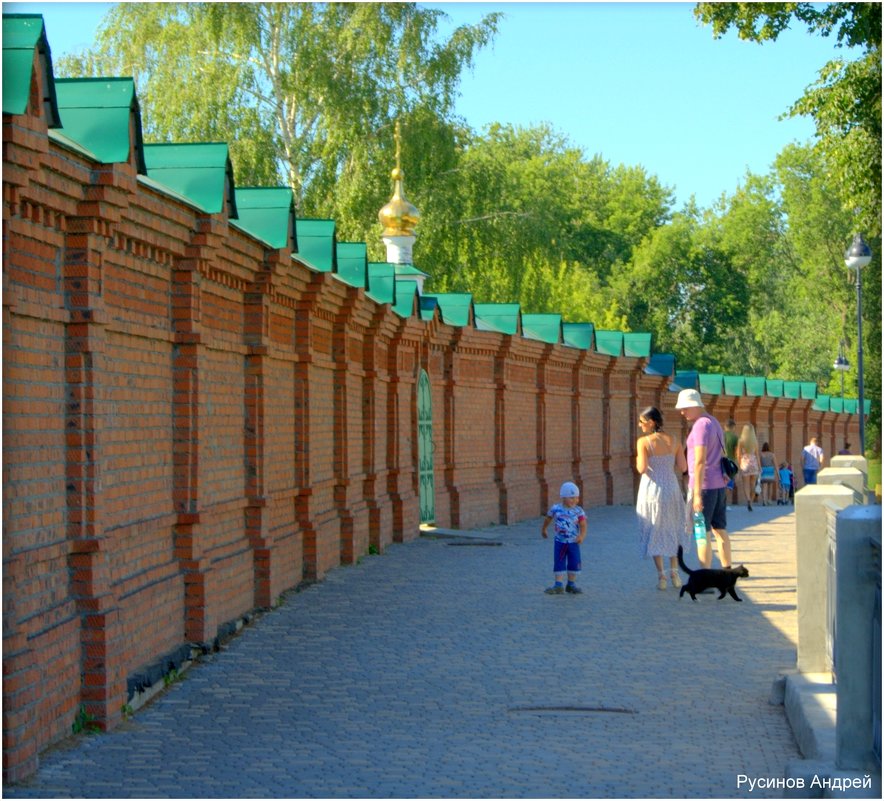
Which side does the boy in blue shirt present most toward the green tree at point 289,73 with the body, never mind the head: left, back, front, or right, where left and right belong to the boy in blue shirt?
back

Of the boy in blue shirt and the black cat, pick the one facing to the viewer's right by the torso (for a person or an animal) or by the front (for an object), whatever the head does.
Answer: the black cat

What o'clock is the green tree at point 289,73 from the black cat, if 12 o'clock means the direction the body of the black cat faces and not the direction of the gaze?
The green tree is roughly at 8 o'clock from the black cat.

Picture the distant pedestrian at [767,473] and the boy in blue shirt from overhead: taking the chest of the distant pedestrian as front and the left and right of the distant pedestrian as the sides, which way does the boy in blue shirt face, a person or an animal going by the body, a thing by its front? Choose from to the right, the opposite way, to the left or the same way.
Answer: the opposite way

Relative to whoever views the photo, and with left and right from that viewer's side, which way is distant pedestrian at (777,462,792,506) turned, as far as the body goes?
facing away from the viewer

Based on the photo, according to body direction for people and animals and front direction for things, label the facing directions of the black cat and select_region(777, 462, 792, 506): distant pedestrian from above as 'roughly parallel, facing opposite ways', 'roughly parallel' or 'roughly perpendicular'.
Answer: roughly perpendicular

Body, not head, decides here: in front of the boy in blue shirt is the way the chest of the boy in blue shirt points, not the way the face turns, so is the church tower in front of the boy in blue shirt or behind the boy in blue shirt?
behind

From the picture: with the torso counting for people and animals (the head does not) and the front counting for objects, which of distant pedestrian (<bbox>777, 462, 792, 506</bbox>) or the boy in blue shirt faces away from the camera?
the distant pedestrian

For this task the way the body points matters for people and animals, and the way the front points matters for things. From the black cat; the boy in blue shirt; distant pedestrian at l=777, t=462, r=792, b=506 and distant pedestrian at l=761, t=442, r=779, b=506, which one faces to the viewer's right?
the black cat

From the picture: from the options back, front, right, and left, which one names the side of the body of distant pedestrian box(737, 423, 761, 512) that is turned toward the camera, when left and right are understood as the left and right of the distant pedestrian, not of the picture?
back

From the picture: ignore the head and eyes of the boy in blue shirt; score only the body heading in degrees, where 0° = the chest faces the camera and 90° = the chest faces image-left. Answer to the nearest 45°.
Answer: approximately 0°
